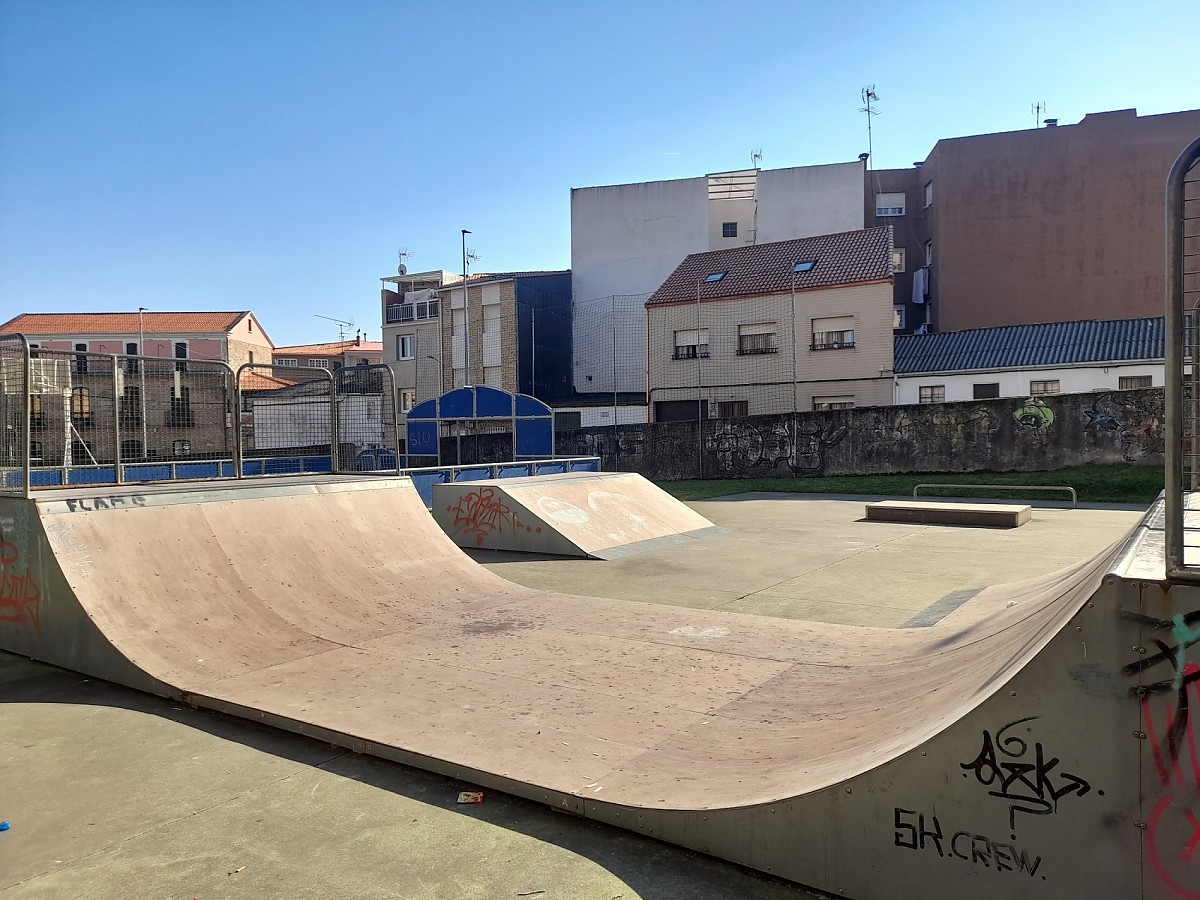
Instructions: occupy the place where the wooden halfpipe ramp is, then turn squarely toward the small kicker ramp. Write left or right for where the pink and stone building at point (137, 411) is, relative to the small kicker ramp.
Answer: left

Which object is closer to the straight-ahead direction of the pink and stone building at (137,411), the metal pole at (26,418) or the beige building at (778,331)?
the metal pole

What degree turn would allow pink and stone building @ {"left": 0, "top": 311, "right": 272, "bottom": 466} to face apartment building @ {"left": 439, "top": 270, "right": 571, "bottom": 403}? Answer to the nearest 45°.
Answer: approximately 135° to its left

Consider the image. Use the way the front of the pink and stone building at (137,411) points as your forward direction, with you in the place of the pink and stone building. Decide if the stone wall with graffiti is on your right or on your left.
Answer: on your left

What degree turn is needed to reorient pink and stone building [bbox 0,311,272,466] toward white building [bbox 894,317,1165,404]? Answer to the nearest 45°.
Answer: approximately 90° to its left

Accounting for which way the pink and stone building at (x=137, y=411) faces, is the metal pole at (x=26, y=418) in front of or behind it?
in front

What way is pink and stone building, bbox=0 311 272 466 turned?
toward the camera

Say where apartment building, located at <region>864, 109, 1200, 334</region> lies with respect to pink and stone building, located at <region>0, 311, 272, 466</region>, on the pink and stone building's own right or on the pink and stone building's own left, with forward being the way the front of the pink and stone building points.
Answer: on the pink and stone building's own left

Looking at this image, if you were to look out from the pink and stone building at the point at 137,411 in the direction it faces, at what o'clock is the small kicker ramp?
The small kicker ramp is roughly at 10 o'clock from the pink and stone building.

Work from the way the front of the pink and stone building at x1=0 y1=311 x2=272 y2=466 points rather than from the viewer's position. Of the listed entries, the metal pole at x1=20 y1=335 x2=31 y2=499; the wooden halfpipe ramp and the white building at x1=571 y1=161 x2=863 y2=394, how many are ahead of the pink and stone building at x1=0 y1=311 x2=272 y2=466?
2

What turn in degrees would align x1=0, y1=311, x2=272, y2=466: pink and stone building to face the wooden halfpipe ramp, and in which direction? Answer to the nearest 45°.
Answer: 0° — it already faces it
